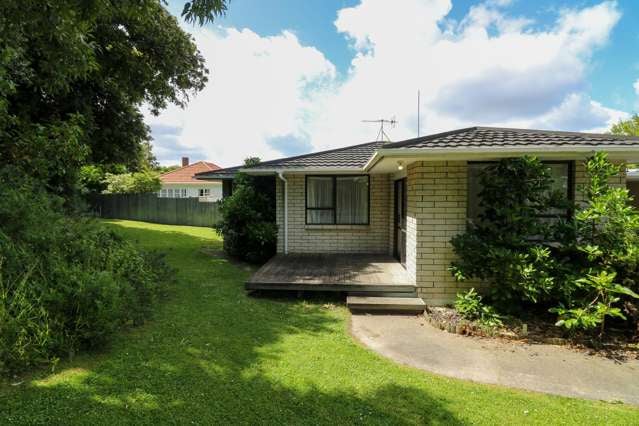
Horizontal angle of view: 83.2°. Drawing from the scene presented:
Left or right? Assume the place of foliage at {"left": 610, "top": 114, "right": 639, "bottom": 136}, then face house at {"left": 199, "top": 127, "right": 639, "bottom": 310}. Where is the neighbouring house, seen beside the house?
right

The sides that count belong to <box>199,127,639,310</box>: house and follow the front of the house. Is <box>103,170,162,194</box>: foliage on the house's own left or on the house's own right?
on the house's own right

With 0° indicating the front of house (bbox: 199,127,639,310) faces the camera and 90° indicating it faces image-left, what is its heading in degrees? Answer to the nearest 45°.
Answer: approximately 0°

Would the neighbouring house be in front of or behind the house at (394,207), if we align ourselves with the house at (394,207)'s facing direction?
behind

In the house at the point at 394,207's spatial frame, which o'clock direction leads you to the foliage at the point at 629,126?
The foliage is roughly at 7 o'clock from the house.

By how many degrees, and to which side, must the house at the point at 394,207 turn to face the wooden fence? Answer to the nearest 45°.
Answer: approximately 135° to its right

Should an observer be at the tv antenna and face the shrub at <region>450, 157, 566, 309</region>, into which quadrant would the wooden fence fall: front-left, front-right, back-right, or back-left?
back-right

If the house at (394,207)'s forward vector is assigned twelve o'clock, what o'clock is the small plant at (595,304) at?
The small plant is roughly at 10 o'clock from the house.

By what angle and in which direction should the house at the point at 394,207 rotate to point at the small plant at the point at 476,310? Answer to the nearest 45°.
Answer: approximately 45° to its left
